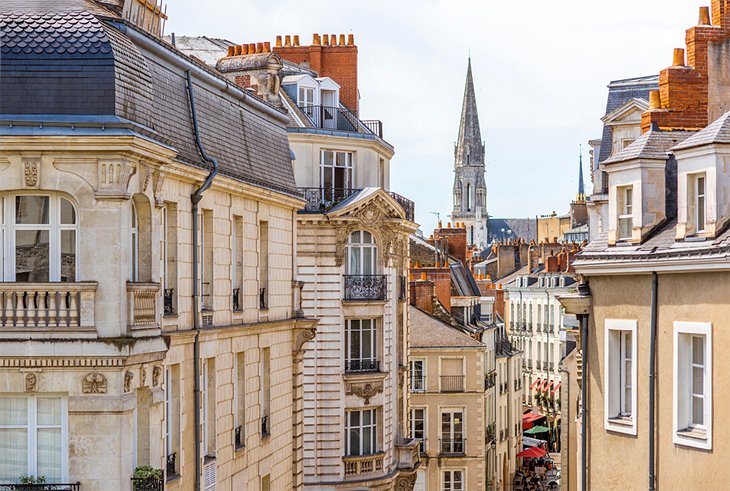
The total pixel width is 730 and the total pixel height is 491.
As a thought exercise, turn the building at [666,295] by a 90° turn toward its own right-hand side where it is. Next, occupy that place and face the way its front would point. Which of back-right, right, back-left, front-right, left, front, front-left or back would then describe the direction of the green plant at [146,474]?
left

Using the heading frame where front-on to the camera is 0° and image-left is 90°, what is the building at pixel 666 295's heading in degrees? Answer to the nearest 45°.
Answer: approximately 45°

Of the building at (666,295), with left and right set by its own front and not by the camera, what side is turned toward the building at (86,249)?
front

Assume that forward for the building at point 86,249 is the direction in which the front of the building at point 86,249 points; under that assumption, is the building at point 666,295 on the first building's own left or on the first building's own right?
on the first building's own left
